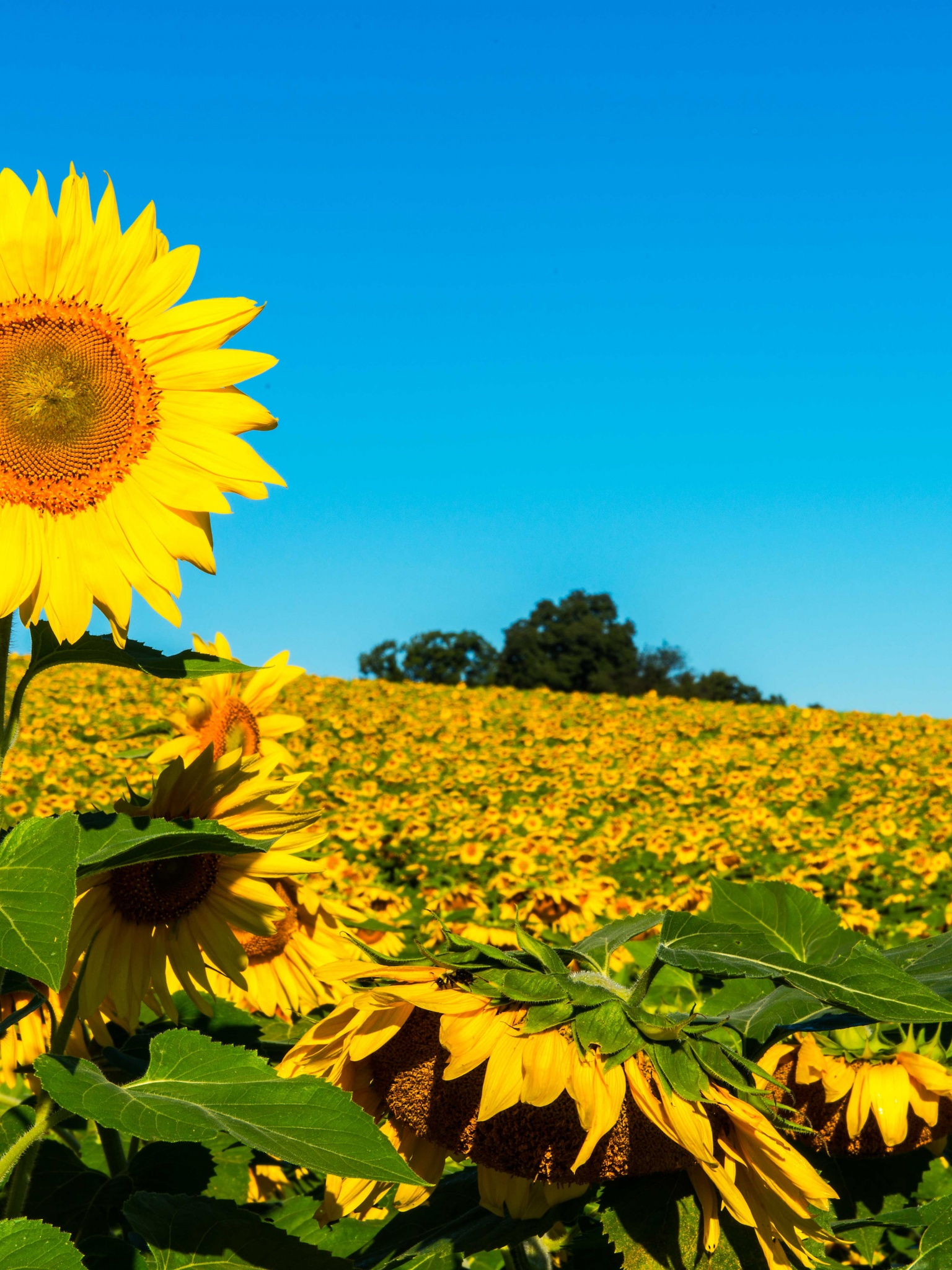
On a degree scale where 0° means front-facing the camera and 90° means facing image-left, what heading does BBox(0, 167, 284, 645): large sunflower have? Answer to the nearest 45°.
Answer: approximately 0°

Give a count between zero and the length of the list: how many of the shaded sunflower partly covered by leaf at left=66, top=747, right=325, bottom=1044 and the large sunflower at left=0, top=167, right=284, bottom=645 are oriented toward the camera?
2

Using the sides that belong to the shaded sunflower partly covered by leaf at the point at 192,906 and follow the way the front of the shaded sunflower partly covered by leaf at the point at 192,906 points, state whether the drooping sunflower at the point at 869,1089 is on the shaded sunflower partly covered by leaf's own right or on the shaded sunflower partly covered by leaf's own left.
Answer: on the shaded sunflower partly covered by leaf's own left

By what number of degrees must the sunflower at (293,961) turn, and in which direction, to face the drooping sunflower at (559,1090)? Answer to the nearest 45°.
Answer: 0° — it already faces it

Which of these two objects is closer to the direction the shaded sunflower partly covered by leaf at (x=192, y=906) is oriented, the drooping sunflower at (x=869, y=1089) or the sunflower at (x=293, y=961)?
the drooping sunflower
